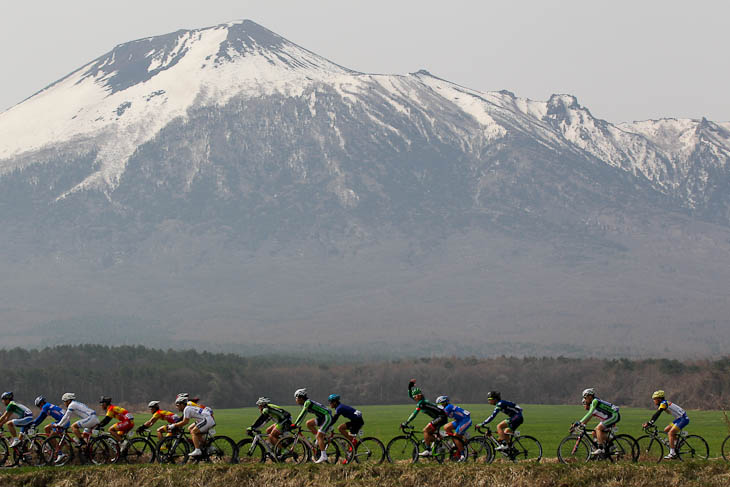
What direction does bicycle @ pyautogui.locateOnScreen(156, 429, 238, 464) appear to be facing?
to the viewer's left

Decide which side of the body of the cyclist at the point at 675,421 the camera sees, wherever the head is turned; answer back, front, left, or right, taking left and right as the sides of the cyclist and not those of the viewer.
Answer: left

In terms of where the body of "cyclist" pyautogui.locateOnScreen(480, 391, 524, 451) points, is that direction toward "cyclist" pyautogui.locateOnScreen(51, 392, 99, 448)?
yes

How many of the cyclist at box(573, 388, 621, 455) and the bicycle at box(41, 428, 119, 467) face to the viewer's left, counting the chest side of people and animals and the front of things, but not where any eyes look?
2

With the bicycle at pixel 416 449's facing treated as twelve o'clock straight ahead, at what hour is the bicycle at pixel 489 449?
the bicycle at pixel 489 449 is roughly at 6 o'clock from the bicycle at pixel 416 449.

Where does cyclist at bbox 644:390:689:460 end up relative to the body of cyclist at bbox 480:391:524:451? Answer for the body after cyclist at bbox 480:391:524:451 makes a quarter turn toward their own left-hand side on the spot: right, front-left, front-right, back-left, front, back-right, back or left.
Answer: left

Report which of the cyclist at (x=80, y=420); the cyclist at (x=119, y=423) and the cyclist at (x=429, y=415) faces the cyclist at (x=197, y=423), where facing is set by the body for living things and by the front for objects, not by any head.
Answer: the cyclist at (x=429, y=415)

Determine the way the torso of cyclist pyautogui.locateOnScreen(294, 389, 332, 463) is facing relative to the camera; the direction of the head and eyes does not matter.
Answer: to the viewer's left

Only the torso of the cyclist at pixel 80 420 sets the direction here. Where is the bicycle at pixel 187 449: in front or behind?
behind

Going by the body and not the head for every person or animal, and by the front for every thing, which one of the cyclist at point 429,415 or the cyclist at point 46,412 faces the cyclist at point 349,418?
the cyclist at point 429,415

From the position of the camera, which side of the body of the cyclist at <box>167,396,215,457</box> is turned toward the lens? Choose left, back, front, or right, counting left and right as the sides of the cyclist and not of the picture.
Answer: left

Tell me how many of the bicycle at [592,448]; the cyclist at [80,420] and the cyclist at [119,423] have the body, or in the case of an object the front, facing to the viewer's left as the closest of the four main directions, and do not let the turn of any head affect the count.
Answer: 3

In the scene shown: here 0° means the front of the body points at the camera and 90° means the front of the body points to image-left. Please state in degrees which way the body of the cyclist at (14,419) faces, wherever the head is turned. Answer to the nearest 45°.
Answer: approximately 90°

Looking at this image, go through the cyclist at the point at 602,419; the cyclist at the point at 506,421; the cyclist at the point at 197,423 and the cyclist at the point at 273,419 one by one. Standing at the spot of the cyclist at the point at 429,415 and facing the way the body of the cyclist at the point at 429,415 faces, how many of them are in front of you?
2

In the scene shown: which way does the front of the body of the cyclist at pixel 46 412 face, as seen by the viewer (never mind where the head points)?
to the viewer's left

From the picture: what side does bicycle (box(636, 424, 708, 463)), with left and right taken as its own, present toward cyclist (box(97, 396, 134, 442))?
front

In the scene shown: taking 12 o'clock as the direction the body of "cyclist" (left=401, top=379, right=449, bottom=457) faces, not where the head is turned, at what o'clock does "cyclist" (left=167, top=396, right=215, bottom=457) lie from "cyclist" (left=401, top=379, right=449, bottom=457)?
"cyclist" (left=167, top=396, right=215, bottom=457) is roughly at 12 o'clock from "cyclist" (left=401, top=379, right=449, bottom=457).

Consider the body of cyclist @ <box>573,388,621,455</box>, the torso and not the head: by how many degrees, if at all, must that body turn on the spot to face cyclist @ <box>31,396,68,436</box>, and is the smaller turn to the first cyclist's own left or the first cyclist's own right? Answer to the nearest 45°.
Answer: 0° — they already face them

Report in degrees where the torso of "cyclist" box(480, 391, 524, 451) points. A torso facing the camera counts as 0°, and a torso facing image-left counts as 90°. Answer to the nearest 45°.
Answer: approximately 90°
